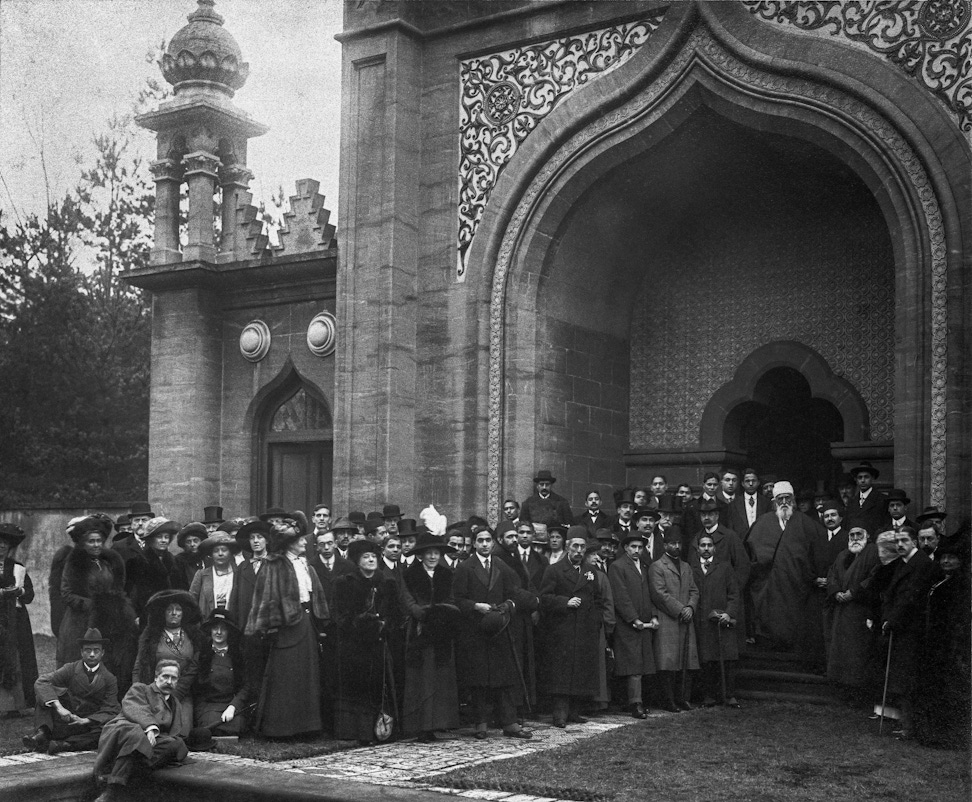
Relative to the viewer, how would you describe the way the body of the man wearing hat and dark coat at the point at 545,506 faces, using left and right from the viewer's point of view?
facing the viewer

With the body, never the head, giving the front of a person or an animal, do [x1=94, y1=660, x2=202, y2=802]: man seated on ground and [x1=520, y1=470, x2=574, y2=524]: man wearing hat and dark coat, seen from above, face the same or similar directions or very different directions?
same or similar directions

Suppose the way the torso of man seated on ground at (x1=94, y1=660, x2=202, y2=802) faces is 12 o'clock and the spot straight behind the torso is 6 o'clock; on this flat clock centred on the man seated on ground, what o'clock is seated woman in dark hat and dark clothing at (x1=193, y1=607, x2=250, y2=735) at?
The seated woman in dark hat and dark clothing is roughly at 7 o'clock from the man seated on ground.

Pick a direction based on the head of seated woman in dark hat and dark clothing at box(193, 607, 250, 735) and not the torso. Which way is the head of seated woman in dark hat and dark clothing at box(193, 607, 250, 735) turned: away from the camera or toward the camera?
toward the camera

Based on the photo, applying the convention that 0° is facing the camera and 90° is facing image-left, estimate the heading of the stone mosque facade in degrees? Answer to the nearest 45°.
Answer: approximately 45°

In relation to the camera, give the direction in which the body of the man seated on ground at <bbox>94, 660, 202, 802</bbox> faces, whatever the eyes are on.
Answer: toward the camera

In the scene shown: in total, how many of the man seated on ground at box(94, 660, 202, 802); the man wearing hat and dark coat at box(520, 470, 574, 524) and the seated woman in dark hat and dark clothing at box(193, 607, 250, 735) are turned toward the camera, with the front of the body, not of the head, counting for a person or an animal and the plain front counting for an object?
3

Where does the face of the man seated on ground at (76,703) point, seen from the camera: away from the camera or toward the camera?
toward the camera

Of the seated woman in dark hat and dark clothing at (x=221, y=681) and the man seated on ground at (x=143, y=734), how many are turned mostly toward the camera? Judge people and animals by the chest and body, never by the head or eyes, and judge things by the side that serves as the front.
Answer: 2

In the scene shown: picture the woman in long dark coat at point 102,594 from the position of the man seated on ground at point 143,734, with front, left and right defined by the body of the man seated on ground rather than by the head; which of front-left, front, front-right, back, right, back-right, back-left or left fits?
back

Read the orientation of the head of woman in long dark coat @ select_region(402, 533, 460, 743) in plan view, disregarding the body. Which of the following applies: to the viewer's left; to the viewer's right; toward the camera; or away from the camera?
toward the camera

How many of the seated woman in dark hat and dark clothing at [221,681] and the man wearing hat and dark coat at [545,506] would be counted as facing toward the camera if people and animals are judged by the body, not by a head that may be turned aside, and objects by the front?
2

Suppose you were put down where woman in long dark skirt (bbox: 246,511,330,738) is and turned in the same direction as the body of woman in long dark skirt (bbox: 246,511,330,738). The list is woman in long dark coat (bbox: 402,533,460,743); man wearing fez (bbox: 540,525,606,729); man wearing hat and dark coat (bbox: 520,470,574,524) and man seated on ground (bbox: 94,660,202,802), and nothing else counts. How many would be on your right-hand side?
1

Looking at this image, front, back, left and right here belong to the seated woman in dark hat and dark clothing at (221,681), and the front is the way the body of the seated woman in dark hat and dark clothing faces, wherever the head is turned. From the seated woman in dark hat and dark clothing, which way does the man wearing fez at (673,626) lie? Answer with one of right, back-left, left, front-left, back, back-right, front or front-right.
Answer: left

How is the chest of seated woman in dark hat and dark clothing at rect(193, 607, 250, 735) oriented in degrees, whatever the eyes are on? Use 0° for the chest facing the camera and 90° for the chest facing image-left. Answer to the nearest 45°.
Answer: approximately 0°

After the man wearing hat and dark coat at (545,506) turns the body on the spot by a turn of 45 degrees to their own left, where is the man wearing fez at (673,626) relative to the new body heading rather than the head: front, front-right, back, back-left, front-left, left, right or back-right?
front

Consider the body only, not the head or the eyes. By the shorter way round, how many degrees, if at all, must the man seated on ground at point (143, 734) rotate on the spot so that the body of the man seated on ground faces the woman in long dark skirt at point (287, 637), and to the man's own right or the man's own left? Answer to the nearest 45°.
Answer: approximately 135° to the man's own left
